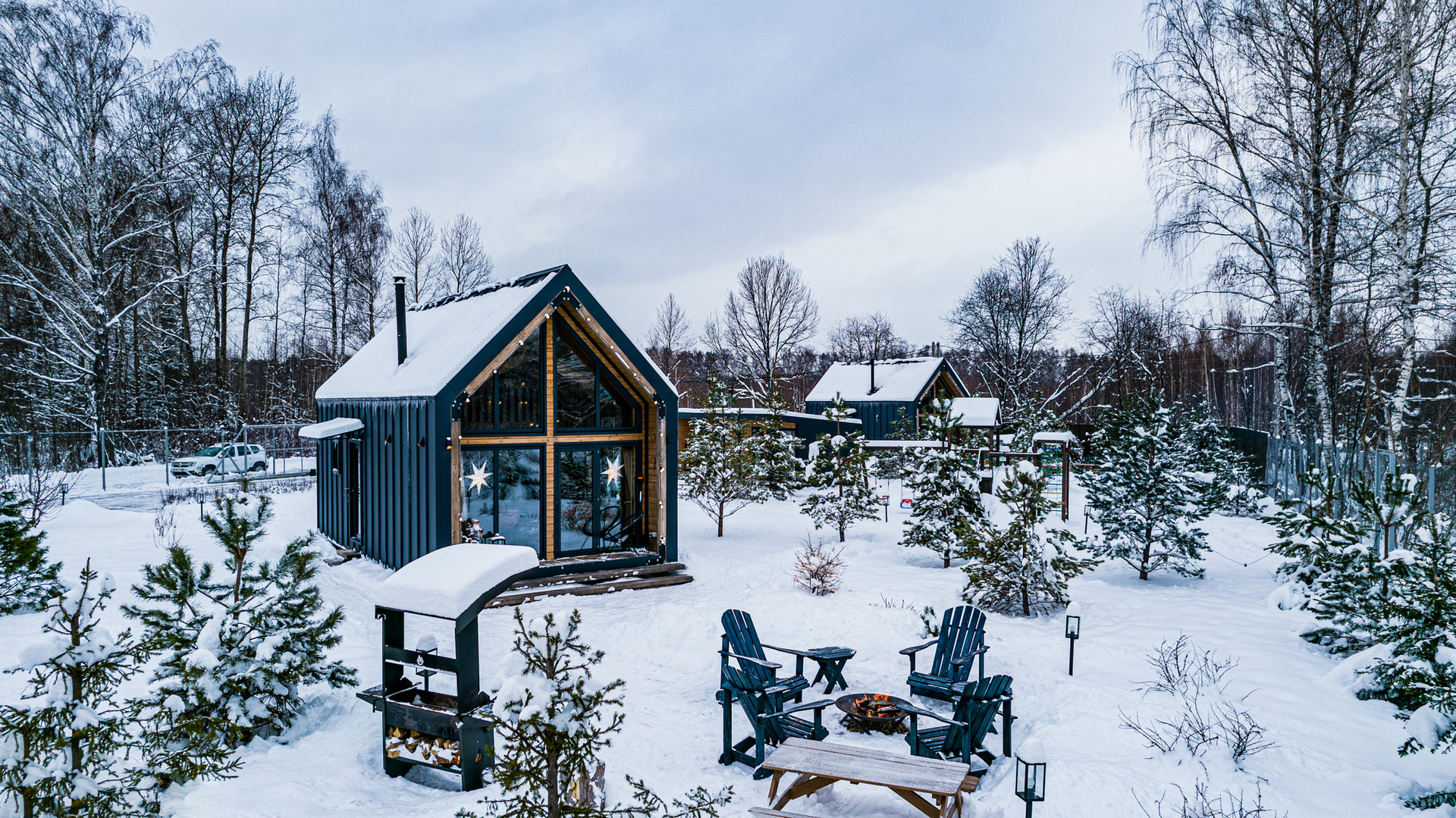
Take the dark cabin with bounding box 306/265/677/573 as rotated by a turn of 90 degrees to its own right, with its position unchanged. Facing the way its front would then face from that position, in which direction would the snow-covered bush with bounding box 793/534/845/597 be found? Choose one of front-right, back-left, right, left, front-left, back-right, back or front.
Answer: left

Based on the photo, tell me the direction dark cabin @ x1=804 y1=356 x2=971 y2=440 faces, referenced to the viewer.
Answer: facing the viewer and to the right of the viewer

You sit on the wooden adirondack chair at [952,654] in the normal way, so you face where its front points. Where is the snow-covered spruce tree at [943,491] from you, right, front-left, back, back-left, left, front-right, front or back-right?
back-right

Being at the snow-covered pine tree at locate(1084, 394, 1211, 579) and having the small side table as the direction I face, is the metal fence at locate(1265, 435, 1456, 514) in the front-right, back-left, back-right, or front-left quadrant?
back-left

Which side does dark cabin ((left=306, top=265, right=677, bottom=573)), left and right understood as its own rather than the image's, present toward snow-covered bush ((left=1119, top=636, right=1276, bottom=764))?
front

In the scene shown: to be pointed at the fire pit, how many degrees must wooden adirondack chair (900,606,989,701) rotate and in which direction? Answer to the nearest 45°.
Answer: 0° — it already faces it

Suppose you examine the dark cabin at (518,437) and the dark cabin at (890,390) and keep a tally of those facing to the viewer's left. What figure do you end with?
0

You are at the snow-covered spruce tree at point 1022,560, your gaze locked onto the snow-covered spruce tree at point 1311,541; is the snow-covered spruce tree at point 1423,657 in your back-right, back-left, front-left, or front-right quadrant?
front-right

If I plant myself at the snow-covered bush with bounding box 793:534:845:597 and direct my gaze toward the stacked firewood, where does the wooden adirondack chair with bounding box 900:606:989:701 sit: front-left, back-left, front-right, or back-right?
front-left

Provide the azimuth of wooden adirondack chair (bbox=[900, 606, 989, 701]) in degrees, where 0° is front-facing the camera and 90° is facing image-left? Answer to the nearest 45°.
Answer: approximately 45°

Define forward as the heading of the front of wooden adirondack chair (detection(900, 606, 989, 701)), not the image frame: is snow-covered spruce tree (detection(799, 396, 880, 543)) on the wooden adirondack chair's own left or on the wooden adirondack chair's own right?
on the wooden adirondack chair's own right

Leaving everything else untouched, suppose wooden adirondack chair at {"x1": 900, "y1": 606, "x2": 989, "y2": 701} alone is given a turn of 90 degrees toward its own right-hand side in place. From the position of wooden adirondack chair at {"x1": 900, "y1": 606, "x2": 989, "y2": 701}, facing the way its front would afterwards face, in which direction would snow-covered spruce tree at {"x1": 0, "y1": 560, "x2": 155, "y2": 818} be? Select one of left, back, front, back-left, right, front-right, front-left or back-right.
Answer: left

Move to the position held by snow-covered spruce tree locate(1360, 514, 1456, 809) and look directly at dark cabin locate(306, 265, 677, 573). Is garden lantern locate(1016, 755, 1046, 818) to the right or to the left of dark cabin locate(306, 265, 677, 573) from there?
left

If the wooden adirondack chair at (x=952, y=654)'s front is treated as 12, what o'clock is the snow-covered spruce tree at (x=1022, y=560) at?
The snow-covered spruce tree is roughly at 5 o'clock from the wooden adirondack chair.

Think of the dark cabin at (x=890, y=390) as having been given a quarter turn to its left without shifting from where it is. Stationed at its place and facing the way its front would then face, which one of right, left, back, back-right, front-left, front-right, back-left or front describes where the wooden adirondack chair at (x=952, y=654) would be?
back-right
